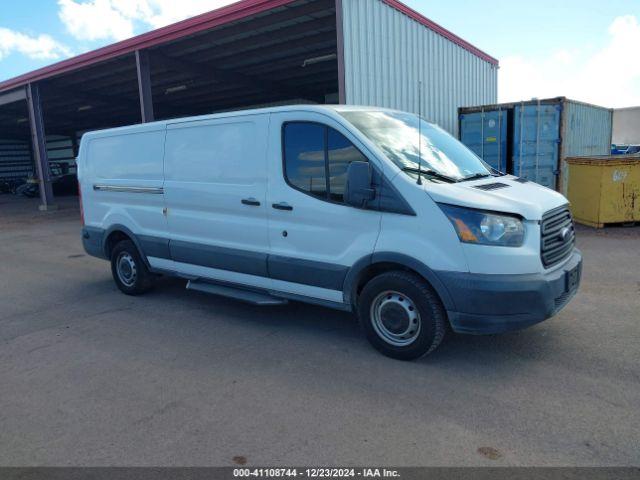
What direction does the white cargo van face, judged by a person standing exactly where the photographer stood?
facing the viewer and to the right of the viewer

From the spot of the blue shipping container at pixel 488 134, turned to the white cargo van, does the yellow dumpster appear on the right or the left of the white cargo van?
left

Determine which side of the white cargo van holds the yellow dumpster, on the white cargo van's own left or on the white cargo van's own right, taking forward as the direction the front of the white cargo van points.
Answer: on the white cargo van's own left

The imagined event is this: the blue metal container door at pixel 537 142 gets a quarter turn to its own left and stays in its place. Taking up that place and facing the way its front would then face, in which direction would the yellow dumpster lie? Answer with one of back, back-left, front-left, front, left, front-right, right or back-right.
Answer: front-right

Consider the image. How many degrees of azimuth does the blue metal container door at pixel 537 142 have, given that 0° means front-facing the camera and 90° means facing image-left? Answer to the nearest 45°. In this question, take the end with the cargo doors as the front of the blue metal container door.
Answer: approximately 0°

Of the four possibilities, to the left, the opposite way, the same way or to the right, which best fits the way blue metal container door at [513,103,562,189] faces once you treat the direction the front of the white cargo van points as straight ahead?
to the right

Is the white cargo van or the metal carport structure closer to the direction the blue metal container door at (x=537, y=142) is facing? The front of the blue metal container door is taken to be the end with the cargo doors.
the white cargo van

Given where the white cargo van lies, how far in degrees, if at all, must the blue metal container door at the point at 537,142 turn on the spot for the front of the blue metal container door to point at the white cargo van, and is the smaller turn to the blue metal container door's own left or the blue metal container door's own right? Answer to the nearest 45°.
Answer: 0° — it already faces it

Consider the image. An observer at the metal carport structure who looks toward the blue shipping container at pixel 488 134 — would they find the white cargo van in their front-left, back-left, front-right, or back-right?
front-right

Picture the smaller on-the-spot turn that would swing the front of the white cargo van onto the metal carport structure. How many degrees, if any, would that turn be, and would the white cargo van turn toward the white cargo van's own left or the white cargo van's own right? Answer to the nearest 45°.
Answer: approximately 135° to the white cargo van's own left

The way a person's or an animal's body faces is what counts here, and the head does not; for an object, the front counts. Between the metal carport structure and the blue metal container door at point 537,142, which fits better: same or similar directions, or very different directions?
same or similar directions

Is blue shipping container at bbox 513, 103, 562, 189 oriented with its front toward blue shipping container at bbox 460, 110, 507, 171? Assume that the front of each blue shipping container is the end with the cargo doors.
no

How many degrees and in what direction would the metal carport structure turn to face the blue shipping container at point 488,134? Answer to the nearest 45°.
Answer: approximately 90° to its left

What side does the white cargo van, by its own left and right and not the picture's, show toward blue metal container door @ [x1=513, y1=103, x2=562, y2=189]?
left

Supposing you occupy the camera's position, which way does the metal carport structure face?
facing the viewer and to the left of the viewer

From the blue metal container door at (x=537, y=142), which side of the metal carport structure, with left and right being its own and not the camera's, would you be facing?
left
